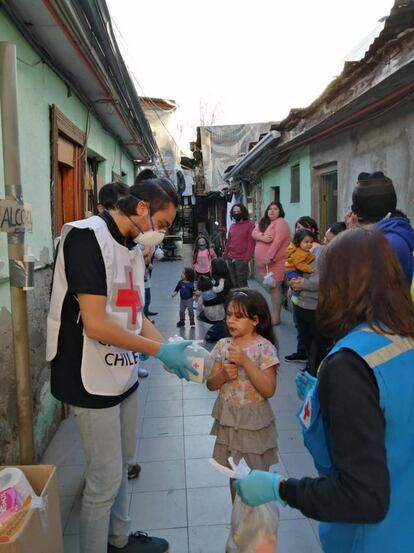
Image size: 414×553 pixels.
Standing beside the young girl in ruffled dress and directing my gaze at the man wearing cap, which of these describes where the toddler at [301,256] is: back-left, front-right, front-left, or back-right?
front-left

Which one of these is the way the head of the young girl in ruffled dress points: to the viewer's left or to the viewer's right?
to the viewer's left

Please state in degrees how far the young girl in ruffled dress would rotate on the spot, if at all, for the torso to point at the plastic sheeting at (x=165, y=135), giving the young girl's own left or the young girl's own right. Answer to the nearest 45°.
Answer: approximately 135° to the young girl's own right

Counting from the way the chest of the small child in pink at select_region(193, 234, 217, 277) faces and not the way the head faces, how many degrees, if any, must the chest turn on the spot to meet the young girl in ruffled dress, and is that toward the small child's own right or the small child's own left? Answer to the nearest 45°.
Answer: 0° — they already face them

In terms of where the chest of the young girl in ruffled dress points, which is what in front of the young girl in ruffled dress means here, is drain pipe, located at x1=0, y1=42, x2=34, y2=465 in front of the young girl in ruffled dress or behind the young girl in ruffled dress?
in front

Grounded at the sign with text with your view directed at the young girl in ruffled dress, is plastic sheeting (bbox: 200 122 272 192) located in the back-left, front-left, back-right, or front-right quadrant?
front-left

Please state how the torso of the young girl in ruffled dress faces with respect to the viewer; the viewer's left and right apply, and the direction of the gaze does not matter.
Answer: facing the viewer and to the left of the viewer

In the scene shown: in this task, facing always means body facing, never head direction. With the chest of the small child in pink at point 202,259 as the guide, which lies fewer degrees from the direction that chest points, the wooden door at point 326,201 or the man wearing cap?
the man wearing cap

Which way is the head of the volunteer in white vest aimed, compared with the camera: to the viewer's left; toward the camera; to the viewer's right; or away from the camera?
to the viewer's right

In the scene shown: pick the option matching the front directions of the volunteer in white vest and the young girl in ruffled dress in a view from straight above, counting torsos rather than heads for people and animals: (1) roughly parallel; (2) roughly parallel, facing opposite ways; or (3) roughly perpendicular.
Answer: roughly perpendicular

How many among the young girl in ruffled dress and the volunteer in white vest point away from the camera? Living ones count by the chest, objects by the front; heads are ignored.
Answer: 0

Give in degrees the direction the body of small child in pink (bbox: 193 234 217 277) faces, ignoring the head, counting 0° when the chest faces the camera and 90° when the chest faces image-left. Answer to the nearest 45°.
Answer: approximately 0°

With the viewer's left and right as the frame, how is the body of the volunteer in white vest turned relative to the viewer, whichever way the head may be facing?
facing the viewer and to the right of the viewer
